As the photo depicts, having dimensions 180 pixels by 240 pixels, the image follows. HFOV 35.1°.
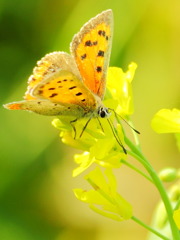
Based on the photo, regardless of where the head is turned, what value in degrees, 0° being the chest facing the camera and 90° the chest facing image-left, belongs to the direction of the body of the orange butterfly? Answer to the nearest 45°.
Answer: approximately 315°
